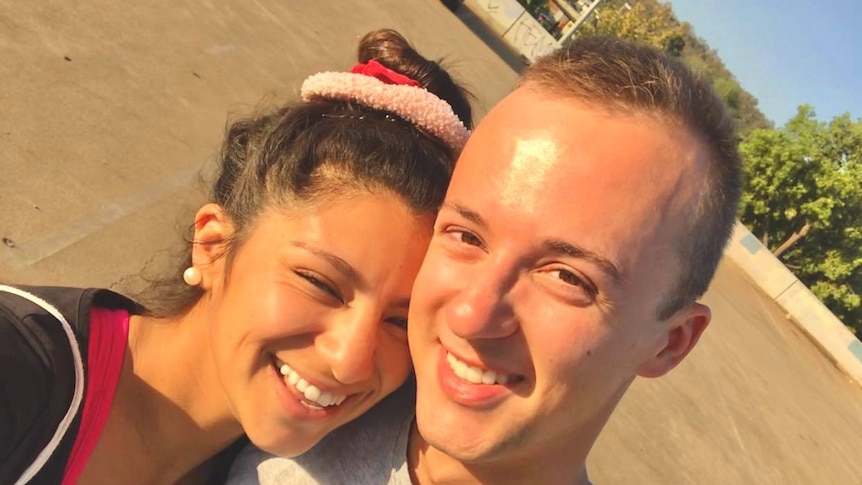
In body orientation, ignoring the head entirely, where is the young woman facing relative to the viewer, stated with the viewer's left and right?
facing the viewer and to the right of the viewer

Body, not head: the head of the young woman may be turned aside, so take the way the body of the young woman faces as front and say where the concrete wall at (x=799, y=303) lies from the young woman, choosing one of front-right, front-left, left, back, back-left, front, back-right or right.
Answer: left

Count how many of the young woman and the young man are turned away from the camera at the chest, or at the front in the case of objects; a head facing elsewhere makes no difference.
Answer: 0

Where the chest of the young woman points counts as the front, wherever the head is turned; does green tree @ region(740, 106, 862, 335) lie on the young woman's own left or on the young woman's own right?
on the young woman's own left

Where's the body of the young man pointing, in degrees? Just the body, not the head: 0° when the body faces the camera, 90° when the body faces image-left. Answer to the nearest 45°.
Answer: approximately 45°

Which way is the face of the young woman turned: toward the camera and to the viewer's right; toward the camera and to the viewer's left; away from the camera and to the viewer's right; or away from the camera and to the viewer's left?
toward the camera and to the viewer's right
